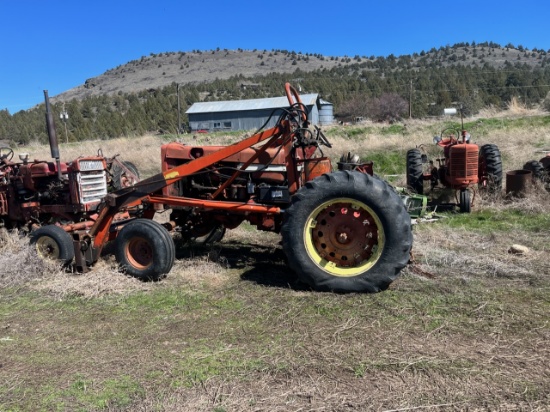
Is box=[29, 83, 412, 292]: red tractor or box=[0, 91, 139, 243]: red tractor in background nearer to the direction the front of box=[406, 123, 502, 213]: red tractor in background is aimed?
the red tractor

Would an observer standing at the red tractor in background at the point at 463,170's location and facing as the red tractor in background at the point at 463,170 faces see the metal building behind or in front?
behind

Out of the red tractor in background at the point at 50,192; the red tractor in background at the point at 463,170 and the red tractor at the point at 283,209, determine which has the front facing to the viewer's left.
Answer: the red tractor

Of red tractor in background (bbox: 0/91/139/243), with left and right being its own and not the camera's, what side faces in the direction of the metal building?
left

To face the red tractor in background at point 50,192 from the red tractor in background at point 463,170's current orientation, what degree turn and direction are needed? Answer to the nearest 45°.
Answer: approximately 45° to its right

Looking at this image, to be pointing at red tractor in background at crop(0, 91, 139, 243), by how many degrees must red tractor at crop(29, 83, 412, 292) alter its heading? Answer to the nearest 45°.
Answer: approximately 45° to its right

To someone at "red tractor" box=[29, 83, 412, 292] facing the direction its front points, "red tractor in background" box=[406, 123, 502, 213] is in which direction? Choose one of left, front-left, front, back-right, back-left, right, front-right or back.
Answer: back-right

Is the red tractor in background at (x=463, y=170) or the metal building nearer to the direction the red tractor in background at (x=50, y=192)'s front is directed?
the red tractor in background

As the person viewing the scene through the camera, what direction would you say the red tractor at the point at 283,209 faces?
facing to the left of the viewer

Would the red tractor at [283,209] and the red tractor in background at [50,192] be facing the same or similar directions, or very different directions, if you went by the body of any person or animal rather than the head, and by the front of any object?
very different directions

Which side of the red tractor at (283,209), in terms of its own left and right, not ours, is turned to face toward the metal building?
right

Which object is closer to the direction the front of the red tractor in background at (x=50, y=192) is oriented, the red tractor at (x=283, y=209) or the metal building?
the red tractor

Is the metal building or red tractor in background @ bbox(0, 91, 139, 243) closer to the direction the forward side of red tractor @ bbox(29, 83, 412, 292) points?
the red tractor in background

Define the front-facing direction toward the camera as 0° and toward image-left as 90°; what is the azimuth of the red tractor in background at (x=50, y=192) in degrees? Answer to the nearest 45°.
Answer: approximately 315°

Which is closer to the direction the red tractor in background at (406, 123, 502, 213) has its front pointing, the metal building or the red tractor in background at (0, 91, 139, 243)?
the red tractor in background
